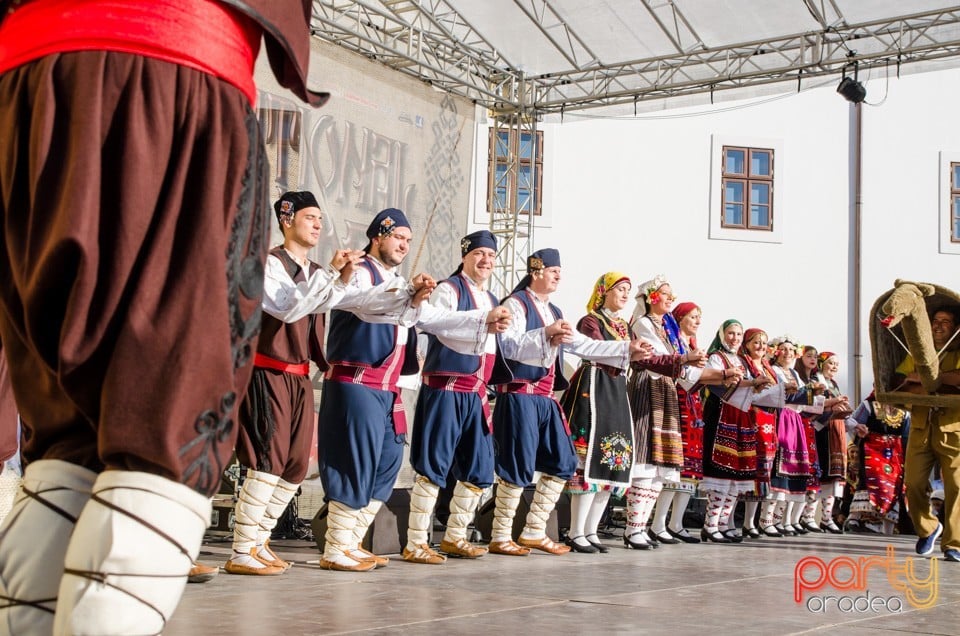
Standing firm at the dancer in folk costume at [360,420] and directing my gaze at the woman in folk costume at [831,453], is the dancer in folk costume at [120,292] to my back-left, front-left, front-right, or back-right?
back-right

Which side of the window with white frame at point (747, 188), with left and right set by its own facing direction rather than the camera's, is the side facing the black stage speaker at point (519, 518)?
front

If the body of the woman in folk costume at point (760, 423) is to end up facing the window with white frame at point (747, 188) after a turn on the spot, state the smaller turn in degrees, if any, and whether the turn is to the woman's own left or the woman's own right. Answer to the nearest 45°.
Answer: approximately 135° to the woman's own left

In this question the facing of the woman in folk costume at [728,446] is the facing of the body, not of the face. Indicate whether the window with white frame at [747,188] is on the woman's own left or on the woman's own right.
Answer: on the woman's own left

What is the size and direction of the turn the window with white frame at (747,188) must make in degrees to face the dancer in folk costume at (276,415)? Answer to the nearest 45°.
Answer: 0° — it already faces them

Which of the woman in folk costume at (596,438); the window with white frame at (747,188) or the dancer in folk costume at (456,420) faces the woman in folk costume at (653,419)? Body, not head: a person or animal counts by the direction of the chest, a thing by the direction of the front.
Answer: the window with white frame

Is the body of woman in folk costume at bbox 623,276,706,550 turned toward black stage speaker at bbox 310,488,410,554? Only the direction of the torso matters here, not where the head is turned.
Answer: no

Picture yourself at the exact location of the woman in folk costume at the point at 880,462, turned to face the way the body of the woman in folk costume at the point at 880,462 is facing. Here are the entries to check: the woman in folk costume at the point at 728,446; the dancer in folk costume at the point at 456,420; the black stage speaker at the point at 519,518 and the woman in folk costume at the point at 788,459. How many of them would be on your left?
0

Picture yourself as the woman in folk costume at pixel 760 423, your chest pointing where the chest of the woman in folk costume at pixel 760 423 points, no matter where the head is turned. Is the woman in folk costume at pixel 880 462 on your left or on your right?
on your left

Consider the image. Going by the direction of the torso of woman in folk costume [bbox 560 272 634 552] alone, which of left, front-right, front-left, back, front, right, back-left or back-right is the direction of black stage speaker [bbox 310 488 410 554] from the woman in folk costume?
right

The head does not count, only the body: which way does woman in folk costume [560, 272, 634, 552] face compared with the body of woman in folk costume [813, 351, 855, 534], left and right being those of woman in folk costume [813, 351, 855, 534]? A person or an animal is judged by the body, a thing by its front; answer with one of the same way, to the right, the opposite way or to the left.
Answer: the same way

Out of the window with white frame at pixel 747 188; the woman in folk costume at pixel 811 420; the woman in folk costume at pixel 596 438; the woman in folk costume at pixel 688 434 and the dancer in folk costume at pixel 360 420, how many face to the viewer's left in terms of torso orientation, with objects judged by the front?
0

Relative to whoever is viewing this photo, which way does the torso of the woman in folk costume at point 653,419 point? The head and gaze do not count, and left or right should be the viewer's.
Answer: facing the viewer and to the right of the viewer

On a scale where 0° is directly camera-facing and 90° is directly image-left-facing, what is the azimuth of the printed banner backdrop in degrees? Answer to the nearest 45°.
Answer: approximately 315°

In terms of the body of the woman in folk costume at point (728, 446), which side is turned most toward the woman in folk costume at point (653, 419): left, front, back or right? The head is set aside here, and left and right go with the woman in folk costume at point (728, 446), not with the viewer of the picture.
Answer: right

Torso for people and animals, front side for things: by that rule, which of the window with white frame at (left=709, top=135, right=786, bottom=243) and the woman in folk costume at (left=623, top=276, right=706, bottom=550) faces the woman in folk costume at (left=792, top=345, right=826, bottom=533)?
the window with white frame

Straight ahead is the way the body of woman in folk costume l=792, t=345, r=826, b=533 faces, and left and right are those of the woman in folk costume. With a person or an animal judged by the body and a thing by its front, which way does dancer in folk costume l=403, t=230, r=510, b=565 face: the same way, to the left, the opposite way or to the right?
the same way

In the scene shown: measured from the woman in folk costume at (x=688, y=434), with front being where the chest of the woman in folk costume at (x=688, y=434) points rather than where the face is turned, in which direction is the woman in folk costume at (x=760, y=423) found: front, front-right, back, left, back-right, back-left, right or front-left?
left

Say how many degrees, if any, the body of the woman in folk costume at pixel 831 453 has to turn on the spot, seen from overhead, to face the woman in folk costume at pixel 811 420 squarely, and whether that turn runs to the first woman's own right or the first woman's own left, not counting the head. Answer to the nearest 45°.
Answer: approximately 45° to the first woman's own right

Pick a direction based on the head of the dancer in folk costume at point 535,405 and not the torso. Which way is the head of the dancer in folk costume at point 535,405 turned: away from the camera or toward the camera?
toward the camera
